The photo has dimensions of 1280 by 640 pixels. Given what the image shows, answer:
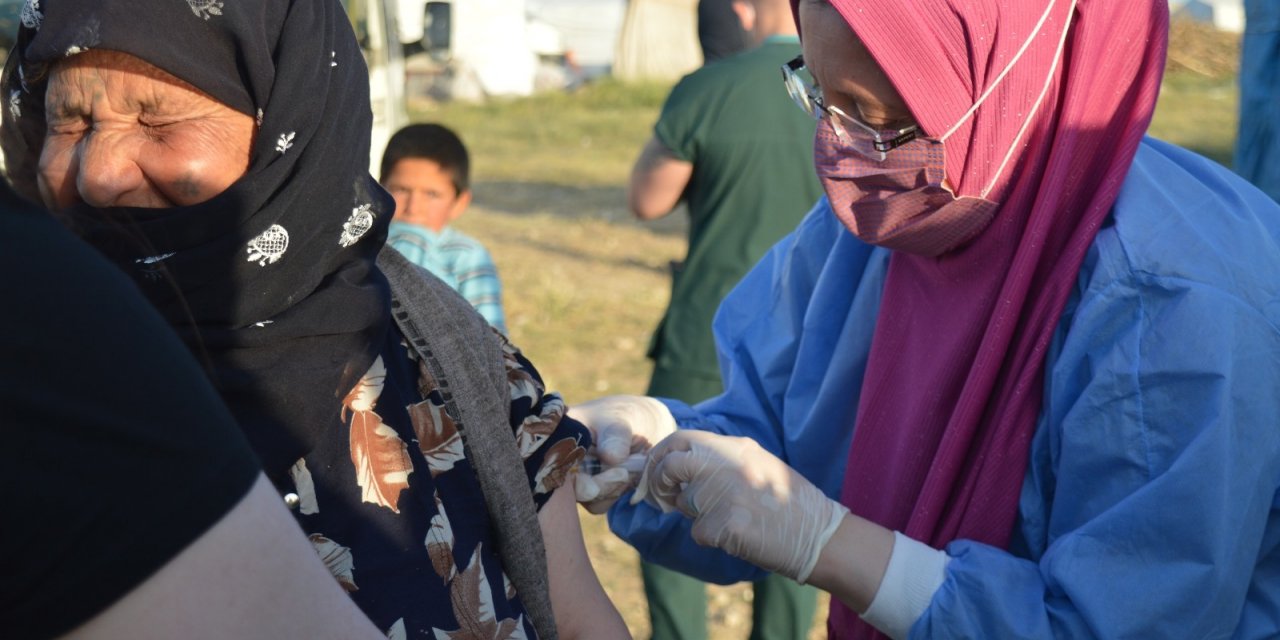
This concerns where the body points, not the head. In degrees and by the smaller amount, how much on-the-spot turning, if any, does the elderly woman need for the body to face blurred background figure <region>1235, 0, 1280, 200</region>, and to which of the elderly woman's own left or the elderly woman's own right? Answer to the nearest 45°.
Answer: approximately 135° to the elderly woman's own left

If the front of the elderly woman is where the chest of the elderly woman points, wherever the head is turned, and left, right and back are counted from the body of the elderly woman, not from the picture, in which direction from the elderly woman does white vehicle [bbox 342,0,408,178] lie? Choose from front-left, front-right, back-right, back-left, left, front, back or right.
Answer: back-right

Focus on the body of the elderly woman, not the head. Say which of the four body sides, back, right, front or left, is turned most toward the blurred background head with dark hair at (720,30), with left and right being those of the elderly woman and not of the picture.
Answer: back

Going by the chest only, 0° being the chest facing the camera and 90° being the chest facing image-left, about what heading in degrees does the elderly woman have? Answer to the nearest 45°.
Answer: approximately 45°

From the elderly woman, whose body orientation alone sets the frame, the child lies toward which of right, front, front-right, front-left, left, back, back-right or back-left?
back-right

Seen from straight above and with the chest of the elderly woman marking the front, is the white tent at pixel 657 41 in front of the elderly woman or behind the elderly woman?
behind

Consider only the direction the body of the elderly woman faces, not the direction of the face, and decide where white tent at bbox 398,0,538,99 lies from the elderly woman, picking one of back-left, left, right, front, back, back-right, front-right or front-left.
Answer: back-right

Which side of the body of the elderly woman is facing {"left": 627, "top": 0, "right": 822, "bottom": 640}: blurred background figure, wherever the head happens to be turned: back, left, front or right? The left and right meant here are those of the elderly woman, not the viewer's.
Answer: back

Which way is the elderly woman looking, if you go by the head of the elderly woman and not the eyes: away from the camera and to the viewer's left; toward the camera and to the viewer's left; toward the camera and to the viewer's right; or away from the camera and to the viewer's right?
toward the camera and to the viewer's left
